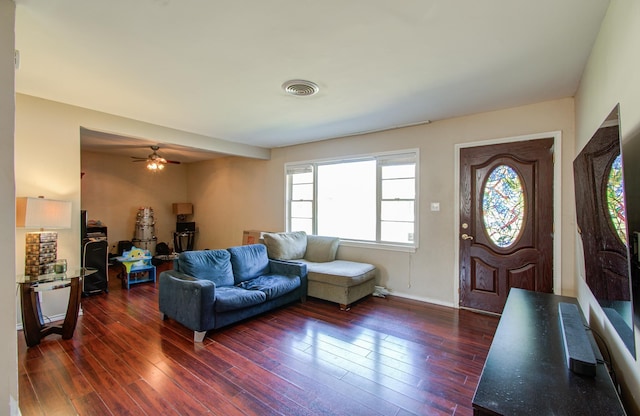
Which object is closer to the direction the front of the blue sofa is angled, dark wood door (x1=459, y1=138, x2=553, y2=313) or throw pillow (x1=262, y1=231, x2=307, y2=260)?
the dark wood door

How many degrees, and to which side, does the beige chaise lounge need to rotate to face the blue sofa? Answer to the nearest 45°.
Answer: approximately 90° to its right

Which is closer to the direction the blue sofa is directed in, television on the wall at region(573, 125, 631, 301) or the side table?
the television on the wall
